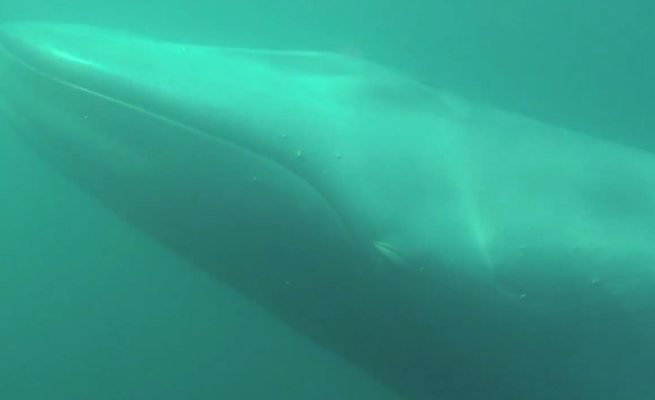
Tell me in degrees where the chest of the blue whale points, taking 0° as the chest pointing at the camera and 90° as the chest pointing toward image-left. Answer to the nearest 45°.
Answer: approximately 90°
